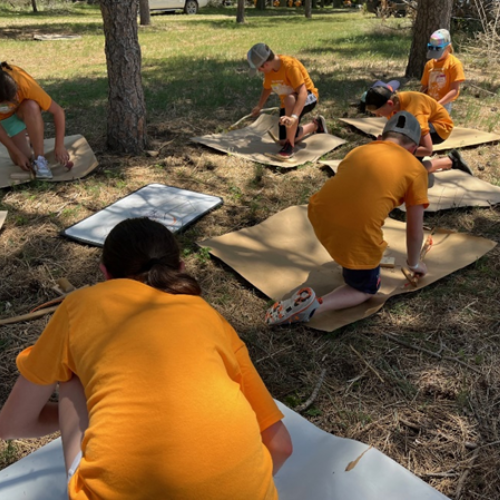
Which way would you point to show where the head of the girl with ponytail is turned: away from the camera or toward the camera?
away from the camera

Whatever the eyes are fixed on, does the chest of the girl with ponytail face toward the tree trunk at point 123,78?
yes

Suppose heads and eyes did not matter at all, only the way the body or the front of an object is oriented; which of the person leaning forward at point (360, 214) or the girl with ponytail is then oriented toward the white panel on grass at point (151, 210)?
the girl with ponytail

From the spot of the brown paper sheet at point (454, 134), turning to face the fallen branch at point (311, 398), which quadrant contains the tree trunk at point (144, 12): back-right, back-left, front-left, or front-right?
back-right

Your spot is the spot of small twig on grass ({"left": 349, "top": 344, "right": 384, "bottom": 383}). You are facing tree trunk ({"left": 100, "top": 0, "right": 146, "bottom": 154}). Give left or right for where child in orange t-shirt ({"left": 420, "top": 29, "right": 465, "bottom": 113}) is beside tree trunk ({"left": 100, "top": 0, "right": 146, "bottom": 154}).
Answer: right

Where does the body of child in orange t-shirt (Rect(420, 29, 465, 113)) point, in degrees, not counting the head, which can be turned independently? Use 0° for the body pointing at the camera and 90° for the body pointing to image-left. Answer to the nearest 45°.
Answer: approximately 45°

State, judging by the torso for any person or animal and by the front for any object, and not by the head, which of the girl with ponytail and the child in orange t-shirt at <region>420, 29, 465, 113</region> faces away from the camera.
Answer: the girl with ponytail

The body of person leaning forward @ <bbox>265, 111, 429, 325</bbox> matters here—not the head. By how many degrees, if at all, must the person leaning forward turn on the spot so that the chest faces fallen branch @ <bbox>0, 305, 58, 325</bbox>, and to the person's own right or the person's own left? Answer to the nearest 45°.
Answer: approximately 135° to the person's own left

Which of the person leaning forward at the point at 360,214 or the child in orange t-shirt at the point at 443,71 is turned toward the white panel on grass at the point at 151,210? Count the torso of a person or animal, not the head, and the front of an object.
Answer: the child in orange t-shirt

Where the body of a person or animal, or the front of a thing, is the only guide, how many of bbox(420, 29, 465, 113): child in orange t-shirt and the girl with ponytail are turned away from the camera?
1

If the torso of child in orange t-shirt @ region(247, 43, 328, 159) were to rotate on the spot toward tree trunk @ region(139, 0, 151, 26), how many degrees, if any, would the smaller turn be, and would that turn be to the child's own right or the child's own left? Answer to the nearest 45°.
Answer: approximately 135° to the child's own right

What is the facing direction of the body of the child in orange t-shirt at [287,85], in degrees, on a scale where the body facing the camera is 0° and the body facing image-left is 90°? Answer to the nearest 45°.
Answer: approximately 45°

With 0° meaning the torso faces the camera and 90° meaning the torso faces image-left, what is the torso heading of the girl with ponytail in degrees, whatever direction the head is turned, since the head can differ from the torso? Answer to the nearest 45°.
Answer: approximately 180°

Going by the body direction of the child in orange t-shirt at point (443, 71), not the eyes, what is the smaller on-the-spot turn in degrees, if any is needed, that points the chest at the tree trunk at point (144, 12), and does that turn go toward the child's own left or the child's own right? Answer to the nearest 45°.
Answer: approximately 90° to the child's own right
